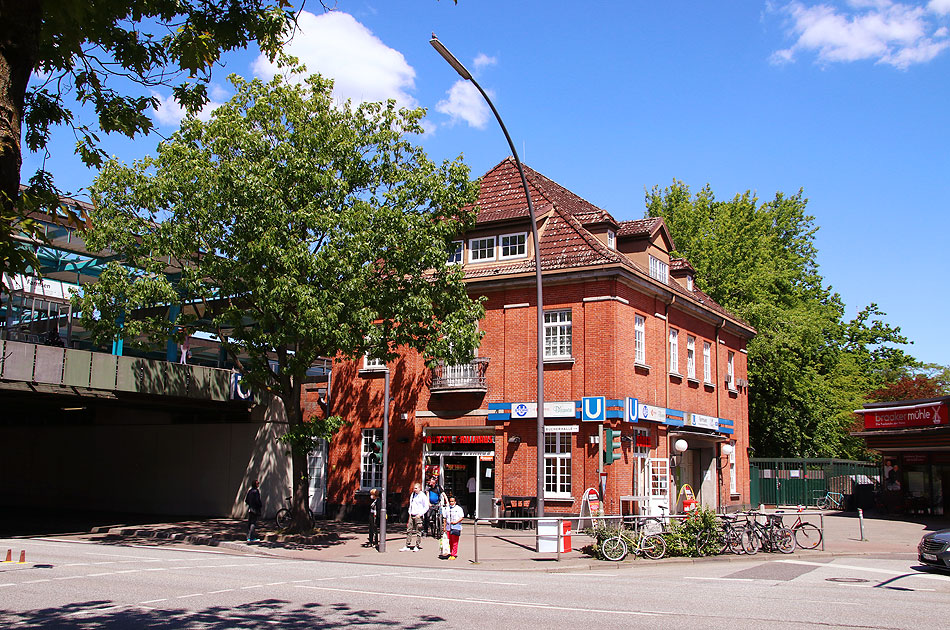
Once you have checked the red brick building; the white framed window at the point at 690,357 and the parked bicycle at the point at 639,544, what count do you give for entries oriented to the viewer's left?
1

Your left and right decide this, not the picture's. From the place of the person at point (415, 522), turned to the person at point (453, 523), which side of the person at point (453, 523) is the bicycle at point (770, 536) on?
left

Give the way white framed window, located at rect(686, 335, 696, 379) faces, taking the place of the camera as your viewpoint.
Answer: facing the viewer and to the right of the viewer

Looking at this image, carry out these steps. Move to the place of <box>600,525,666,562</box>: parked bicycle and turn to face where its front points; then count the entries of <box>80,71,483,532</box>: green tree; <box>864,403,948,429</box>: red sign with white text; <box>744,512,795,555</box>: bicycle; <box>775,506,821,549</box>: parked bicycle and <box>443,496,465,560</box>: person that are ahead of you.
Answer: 2

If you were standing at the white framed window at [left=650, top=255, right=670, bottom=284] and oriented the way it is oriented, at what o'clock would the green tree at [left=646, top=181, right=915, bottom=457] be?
The green tree is roughly at 8 o'clock from the white framed window.

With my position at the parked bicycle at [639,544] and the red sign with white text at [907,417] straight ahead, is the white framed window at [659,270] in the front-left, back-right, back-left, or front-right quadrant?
front-left

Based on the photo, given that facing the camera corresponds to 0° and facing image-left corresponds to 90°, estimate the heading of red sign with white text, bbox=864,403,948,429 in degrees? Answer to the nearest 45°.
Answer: approximately 45°

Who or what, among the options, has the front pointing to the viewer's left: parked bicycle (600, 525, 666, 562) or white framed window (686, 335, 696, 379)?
the parked bicycle

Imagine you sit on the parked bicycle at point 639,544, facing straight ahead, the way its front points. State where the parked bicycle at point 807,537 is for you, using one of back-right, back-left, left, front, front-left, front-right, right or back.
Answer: back-right

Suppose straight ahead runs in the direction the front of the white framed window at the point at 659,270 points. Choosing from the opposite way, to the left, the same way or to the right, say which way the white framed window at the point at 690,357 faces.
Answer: the same way
